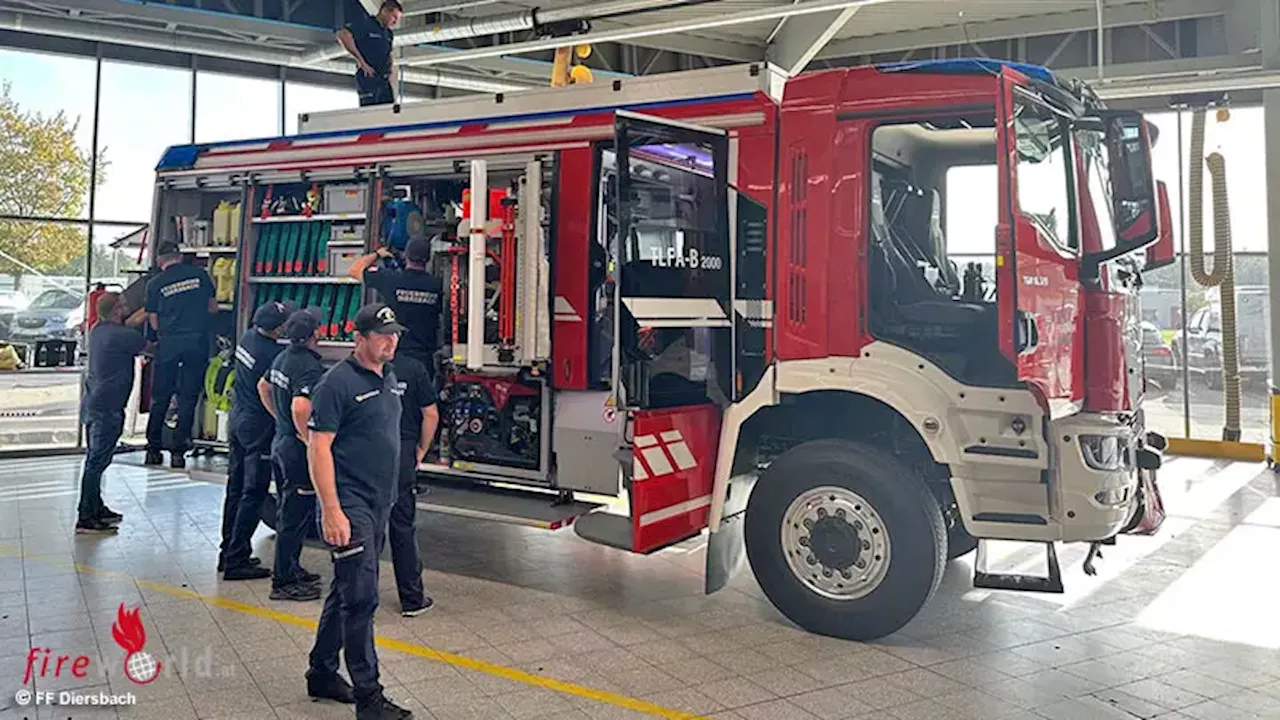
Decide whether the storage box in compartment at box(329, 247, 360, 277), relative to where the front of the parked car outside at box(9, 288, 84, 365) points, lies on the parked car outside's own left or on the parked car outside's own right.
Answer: on the parked car outside's own left

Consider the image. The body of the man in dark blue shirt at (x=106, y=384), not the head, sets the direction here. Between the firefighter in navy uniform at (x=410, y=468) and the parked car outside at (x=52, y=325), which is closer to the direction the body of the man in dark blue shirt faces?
the firefighter in navy uniform

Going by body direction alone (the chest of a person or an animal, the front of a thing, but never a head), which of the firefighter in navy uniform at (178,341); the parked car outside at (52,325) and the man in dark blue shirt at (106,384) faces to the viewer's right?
the man in dark blue shirt

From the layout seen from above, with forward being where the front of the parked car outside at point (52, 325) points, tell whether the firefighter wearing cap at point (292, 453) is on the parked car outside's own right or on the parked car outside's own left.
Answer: on the parked car outside's own left

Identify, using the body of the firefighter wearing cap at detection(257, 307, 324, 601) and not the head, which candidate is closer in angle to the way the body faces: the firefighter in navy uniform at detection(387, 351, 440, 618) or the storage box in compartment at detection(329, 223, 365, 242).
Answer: the storage box in compartment

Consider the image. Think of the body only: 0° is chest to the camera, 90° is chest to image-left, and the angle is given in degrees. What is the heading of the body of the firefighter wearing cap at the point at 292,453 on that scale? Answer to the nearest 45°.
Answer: approximately 225°

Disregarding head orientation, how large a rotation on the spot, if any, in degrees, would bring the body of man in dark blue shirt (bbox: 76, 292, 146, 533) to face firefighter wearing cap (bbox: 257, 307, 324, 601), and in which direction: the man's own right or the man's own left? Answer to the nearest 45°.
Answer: approximately 90° to the man's own right

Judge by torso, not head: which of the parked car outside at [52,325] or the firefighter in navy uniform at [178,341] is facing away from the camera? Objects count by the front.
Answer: the firefighter in navy uniform

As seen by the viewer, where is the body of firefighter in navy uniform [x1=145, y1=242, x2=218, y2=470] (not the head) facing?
away from the camera

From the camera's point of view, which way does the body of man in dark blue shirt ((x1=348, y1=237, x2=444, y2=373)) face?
away from the camera

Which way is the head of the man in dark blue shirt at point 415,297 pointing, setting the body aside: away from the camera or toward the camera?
away from the camera

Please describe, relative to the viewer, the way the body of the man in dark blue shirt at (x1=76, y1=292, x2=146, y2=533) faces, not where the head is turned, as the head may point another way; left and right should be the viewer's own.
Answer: facing to the right of the viewer
